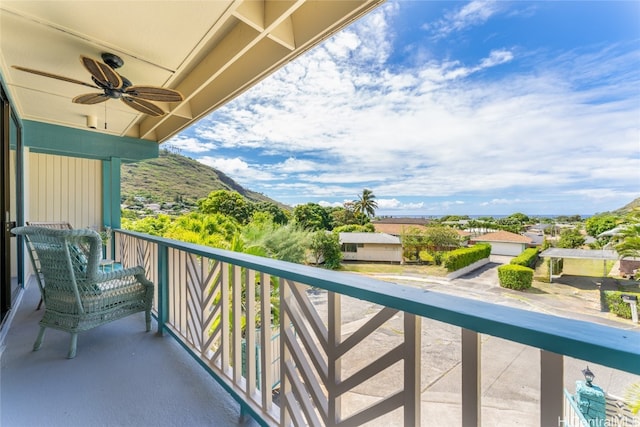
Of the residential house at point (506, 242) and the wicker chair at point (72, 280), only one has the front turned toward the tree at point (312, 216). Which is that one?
the wicker chair

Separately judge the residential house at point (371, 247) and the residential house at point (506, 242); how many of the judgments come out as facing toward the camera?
2

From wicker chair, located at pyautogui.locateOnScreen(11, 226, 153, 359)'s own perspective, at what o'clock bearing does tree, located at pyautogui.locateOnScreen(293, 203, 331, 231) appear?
The tree is roughly at 12 o'clock from the wicker chair.

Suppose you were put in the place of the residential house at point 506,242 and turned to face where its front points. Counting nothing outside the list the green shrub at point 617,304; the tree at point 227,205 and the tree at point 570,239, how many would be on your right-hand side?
1

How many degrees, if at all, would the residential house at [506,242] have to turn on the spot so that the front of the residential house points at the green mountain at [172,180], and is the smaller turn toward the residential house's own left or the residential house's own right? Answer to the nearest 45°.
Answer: approximately 90° to the residential house's own right

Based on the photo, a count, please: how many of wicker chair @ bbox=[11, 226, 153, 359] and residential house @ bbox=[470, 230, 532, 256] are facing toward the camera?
1

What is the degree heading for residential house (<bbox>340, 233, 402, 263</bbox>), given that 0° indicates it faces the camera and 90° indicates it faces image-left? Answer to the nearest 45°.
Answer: approximately 0°

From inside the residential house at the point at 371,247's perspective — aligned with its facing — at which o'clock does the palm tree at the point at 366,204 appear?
The palm tree is roughly at 6 o'clock from the residential house.
